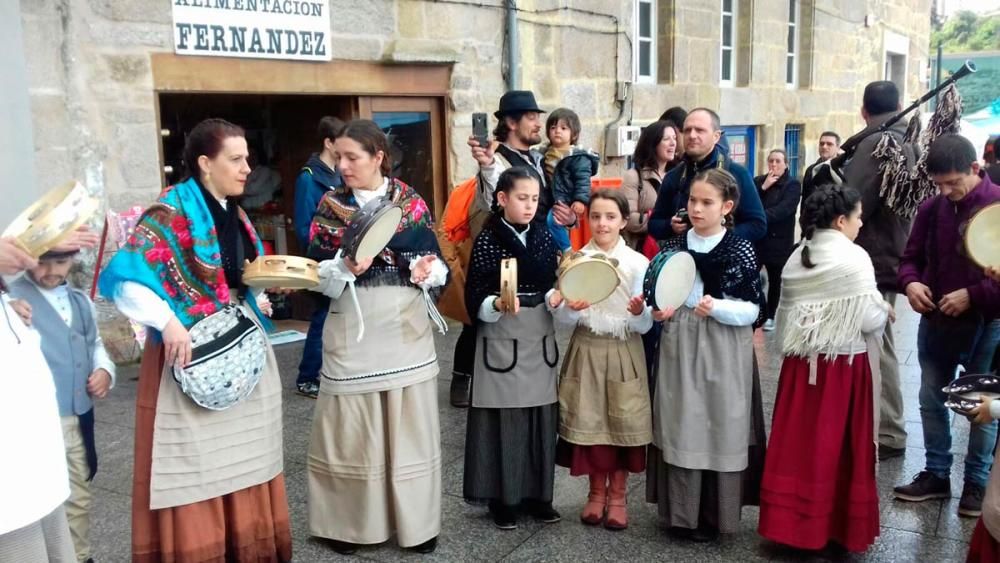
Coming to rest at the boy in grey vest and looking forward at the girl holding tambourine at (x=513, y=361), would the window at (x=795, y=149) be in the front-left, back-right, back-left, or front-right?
front-left

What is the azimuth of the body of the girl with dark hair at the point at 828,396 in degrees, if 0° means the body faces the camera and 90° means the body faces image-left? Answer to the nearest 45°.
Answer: approximately 225°

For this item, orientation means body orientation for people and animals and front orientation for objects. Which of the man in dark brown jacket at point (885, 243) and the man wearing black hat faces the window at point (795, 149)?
the man in dark brown jacket

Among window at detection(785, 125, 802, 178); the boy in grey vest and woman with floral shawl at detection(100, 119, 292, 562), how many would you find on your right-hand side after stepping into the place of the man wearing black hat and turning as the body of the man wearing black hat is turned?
2

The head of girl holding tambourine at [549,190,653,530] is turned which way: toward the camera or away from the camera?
toward the camera

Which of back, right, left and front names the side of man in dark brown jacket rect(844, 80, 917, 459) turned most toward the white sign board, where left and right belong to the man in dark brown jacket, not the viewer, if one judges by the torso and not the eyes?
left

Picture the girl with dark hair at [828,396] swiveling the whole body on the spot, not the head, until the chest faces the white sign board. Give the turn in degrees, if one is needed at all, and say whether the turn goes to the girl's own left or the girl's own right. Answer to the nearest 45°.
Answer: approximately 90° to the girl's own left

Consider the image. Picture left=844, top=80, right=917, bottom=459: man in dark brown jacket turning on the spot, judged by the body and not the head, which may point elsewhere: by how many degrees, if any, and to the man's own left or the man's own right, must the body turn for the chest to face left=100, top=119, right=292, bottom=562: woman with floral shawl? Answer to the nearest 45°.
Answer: approximately 135° to the man's own left

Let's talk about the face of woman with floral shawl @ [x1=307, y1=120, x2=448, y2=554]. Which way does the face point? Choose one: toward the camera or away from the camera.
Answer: toward the camera

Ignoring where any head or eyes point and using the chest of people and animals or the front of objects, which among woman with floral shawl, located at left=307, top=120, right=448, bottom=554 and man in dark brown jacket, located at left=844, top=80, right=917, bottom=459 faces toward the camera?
the woman with floral shawl

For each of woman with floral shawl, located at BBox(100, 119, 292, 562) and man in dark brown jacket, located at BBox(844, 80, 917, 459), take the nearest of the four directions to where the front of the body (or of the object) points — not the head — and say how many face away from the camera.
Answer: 1

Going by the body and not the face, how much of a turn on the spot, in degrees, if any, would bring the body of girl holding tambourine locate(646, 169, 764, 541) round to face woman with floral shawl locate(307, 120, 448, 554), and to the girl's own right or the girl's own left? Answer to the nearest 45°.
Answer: approximately 45° to the girl's own right

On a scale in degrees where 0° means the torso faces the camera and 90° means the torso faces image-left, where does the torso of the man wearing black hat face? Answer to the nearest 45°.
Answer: approximately 315°

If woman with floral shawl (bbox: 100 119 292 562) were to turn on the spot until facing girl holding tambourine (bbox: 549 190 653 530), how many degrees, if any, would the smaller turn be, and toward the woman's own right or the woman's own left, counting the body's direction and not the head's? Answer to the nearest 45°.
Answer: approximately 45° to the woman's own left

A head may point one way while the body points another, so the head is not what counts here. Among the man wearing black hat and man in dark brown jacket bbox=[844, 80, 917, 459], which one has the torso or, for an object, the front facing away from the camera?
the man in dark brown jacket

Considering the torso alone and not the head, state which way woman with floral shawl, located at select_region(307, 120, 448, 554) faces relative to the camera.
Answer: toward the camera

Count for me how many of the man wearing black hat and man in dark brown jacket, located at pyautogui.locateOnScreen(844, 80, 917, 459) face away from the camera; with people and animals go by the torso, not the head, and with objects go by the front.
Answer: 1

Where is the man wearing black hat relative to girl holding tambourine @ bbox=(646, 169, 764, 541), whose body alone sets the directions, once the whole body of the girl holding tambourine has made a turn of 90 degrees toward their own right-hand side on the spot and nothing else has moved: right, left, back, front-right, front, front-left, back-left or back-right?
front

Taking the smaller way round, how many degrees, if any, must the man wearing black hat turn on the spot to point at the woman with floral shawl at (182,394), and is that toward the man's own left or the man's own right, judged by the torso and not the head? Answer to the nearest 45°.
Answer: approximately 90° to the man's own right

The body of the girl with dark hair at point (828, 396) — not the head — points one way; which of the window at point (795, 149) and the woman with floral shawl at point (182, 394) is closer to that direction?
the window
